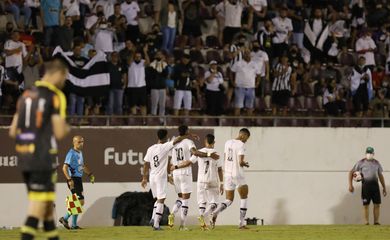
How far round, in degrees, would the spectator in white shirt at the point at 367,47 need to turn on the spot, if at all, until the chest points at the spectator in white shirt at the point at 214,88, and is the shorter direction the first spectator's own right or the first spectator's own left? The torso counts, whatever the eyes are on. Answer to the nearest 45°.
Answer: approximately 45° to the first spectator's own right

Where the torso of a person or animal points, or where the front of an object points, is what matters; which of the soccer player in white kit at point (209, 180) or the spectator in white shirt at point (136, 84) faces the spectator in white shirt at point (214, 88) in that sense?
the soccer player in white kit

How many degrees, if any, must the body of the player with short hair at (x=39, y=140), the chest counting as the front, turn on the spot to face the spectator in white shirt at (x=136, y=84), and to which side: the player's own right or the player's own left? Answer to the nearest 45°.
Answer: approximately 45° to the player's own left

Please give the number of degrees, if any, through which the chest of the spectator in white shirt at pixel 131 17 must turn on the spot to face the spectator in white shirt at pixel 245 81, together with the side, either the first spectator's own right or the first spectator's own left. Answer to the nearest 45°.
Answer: approximately 90° to the first spectator's own left

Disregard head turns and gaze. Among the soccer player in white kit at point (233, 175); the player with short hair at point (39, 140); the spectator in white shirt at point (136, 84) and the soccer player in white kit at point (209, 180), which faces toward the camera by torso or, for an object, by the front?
the spectator in white shirt

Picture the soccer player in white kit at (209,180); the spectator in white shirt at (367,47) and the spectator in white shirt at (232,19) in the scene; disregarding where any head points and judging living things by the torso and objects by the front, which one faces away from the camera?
the soccer player in white kit
